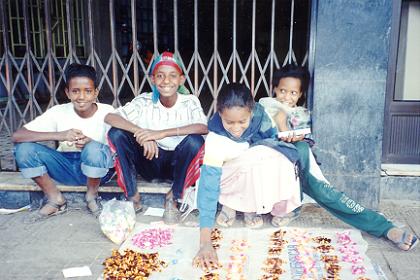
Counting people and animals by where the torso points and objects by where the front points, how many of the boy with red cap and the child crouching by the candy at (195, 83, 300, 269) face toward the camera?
2

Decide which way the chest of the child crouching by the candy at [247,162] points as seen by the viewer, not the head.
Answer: toward the camera

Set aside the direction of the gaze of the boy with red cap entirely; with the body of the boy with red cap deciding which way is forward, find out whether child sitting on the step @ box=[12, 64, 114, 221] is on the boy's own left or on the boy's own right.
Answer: on the boy's own right

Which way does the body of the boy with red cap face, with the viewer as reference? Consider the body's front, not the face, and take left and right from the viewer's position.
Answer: facing the viewer

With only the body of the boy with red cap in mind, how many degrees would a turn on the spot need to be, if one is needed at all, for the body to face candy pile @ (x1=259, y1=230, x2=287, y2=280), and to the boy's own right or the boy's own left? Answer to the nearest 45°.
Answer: approximately 45° to the boy's own left

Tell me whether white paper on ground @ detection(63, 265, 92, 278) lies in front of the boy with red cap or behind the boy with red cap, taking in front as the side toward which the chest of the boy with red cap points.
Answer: in front

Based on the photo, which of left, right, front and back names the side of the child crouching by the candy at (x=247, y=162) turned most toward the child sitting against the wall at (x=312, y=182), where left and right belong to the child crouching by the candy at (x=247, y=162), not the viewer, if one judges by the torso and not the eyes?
left

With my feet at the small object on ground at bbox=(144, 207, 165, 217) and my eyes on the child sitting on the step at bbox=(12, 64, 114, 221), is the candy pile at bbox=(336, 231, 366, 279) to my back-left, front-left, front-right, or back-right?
back-left

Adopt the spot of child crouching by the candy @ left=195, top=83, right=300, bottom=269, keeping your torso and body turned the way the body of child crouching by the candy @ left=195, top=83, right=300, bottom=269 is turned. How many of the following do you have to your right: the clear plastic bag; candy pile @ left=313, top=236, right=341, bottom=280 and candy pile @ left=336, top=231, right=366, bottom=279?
1

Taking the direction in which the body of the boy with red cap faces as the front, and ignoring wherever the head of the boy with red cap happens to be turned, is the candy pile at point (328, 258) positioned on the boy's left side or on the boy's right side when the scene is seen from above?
on the boy's left side
